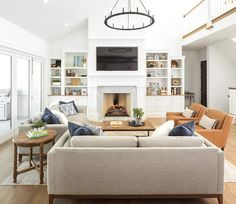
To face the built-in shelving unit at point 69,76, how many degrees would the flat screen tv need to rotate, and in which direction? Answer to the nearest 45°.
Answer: approximately 135° to its right

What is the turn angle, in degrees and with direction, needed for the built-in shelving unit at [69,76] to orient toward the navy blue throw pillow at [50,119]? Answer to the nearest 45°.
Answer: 0° — it already faces it

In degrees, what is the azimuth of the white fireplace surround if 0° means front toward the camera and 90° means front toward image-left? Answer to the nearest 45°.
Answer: approximately 0°

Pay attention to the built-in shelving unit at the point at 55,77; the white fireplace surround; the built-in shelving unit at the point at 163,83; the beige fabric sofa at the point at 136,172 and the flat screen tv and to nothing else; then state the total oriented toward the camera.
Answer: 4

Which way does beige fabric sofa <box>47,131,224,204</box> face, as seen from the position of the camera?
facing away from the viewer

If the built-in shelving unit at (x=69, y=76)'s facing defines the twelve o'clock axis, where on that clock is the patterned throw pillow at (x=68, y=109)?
The patterned throw pillow is roughly at 12 o'clock from the built-in shelving unit.

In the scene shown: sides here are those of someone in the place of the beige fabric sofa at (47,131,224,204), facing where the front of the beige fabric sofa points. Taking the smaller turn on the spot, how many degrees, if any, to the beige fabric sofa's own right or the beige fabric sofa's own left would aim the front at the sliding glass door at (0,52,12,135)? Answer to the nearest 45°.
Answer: approximately 45° to the beige fabric sofa's own left

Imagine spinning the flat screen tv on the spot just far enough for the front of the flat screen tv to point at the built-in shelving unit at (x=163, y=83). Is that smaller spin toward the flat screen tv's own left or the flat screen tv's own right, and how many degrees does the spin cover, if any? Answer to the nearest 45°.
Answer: approximately 135° to the flat screen tv's own left

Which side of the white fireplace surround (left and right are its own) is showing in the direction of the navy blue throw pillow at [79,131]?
front

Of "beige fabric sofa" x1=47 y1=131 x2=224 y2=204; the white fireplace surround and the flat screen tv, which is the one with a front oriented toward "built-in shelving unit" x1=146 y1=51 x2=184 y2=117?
the beige fabric sofa

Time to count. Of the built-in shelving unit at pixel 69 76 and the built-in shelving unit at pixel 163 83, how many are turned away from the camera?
0

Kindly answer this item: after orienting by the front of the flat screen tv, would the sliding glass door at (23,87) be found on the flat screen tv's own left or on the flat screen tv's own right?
on the flat screen tv's own right
